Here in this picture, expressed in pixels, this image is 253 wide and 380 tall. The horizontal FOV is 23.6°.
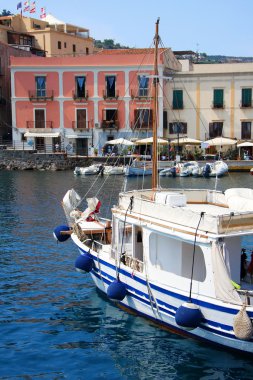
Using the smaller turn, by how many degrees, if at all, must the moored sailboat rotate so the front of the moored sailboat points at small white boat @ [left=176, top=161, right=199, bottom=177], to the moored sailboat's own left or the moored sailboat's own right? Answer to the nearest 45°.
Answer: approximately 45° to the moored sailboat's own right

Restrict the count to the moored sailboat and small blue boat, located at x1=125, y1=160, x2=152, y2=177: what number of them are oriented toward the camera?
0

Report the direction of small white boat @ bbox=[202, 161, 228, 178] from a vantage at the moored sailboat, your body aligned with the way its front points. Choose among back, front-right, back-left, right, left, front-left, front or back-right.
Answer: front-right

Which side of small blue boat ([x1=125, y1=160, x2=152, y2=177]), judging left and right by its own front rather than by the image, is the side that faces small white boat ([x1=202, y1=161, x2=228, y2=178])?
back

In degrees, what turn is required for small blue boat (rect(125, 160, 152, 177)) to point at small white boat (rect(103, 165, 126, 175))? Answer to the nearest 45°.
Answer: approximately 45° to its right

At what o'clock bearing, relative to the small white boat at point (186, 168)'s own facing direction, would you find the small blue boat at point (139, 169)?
the small blue boat at point (139, 169) is roughly at 6 o'clock from the small white boat at point (186, 168).

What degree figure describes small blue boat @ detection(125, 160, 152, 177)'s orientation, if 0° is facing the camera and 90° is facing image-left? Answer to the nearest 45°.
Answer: approximately 90°

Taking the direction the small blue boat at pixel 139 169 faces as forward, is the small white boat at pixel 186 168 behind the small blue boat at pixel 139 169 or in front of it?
behind

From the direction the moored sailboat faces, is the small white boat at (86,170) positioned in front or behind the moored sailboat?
in front

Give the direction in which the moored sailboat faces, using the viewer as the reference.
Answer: facing away from the viewer and to the left of the viewer

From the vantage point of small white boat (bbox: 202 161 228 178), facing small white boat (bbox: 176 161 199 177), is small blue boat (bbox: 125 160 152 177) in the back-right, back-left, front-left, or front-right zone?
front-left

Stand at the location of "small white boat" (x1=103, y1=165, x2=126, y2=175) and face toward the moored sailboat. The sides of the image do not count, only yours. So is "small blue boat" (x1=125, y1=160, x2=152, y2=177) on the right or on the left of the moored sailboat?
left

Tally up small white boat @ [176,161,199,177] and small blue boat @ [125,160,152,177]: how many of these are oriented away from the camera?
0

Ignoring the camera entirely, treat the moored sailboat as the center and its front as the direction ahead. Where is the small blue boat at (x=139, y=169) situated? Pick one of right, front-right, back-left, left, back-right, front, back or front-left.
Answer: front-right
